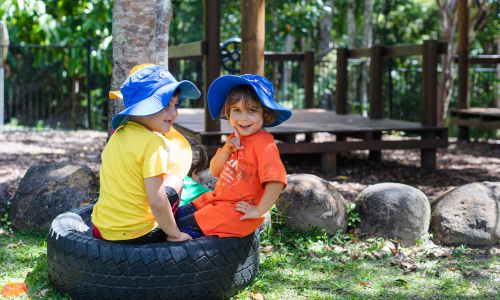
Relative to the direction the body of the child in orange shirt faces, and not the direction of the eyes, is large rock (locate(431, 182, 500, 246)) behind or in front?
behind

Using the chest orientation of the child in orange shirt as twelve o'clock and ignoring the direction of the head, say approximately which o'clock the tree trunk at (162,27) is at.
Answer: The tree trunk is roughly at 4 o'clock from the child in orange shirt.

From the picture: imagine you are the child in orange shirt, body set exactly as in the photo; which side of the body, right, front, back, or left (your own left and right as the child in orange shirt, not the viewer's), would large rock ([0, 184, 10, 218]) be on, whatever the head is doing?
right

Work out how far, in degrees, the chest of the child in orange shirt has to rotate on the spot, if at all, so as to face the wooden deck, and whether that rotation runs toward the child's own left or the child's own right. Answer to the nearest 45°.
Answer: approximately 180°

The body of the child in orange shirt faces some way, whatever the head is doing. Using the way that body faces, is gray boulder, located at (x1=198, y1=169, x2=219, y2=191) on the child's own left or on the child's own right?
on the child's own right

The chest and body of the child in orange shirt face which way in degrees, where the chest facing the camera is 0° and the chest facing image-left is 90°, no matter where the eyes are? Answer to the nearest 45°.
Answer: approximately 45°

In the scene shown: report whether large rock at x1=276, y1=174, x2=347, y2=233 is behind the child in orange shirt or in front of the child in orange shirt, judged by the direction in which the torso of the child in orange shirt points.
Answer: behind
